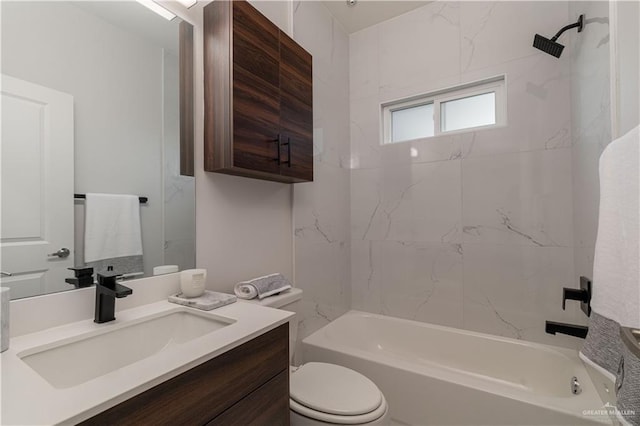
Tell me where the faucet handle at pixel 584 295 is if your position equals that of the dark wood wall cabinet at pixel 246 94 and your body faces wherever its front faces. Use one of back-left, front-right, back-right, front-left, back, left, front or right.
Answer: front-left

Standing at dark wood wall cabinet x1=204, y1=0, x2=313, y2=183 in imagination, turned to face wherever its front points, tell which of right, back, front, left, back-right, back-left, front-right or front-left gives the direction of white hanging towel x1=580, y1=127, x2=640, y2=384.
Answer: front

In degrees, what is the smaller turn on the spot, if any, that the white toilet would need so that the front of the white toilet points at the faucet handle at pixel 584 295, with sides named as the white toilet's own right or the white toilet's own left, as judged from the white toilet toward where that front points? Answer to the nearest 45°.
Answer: approximately 45° to the white toilet's own left

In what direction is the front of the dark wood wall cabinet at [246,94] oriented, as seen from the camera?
facing the viewer and to the right of the viewer

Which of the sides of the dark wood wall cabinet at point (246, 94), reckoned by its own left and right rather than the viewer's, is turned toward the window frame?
left

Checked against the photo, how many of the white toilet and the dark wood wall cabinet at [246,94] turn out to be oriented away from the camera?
0

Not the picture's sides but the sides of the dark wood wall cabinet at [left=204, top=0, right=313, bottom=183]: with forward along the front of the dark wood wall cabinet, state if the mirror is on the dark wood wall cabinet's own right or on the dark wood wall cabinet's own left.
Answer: on the dark wood wall cabinet's own right

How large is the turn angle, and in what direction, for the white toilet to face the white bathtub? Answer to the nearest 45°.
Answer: approximately 90° to its left

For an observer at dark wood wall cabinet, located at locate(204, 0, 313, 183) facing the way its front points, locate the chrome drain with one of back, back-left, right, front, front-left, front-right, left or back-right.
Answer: front-left

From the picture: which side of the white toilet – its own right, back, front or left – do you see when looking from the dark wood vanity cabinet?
right

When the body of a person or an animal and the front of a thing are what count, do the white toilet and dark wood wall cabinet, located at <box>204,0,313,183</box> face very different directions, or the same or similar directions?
same or similar directions

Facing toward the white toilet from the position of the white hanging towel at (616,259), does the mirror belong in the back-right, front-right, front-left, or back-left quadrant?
front-left
